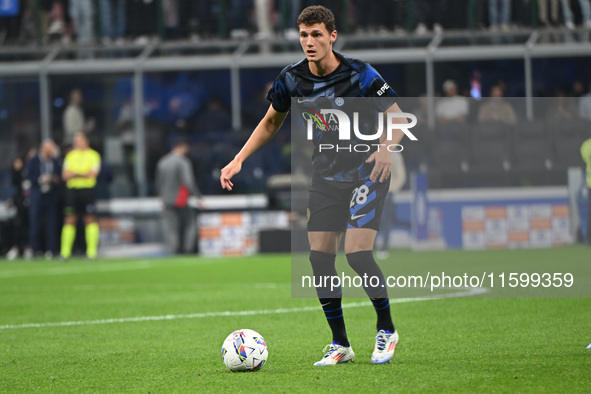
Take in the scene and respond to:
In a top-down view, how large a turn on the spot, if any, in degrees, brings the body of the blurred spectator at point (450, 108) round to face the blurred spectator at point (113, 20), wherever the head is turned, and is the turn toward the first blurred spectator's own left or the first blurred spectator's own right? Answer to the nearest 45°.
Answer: approximately 135° to the first blurred spectator's own right

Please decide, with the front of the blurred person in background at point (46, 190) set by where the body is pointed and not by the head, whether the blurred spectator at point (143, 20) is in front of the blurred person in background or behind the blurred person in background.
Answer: behind

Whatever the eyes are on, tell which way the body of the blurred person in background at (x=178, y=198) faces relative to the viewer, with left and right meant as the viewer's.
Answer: facing away from the viewer and to the right of the viewer

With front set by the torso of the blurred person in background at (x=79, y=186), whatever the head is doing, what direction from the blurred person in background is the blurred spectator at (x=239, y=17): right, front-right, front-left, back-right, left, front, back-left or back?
back-left

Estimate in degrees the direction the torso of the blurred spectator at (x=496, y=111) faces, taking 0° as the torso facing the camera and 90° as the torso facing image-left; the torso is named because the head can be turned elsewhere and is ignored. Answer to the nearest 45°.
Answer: approximately 0°

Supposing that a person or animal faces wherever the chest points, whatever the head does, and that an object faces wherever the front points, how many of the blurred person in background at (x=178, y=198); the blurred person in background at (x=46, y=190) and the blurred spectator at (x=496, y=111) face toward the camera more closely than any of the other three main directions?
2
